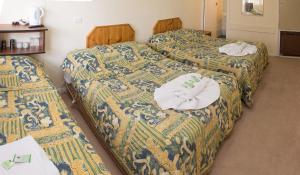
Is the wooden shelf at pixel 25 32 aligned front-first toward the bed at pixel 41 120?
yes

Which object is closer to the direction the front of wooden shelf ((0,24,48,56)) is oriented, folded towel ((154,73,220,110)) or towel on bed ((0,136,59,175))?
the towel on bed

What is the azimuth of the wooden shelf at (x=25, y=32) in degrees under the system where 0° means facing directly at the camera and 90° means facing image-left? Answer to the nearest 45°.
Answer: approximately 0°

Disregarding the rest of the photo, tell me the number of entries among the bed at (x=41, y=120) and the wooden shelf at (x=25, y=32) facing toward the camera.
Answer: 2

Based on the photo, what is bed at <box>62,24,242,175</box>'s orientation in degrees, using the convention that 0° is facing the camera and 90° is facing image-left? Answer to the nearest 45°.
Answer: approximately 315°

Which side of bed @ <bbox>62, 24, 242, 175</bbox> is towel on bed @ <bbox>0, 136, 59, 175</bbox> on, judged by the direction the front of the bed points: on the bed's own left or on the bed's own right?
on the bed's own right

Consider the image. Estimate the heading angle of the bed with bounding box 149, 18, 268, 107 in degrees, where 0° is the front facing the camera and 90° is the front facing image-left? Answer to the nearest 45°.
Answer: approximately 315°
